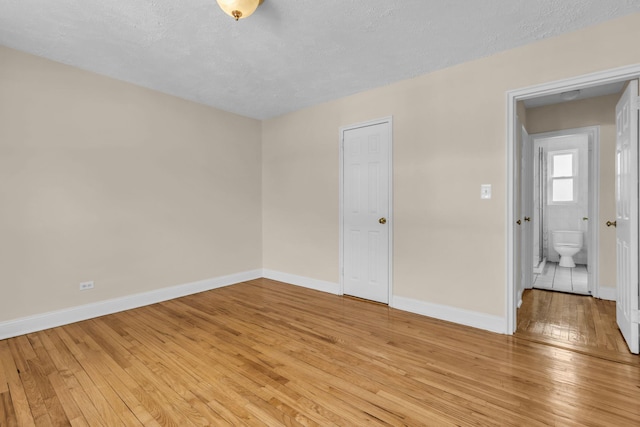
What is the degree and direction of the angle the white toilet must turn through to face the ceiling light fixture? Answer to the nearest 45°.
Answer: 0° — it already faces it

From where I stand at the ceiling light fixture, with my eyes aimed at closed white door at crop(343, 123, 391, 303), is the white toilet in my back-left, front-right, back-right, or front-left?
front-right

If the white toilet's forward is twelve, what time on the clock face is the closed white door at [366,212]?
The closed white door is roughly at 1 o'clock from the white toilet.

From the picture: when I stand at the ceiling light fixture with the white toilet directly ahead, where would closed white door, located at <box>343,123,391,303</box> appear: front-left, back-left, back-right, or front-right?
front-left

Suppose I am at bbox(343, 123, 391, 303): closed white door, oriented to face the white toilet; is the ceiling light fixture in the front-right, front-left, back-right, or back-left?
back-right

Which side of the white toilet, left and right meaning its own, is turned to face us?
front

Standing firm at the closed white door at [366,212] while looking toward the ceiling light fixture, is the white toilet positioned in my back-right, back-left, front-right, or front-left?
back-left
